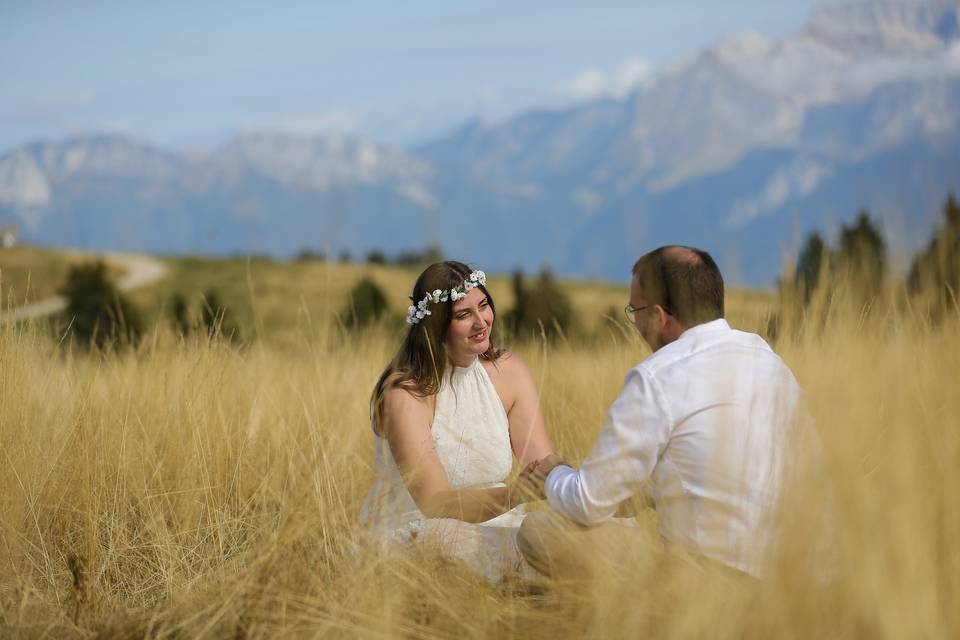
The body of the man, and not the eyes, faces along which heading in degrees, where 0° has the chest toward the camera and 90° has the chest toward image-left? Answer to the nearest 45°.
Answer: approximately 135°

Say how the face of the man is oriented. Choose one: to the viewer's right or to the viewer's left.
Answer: to the viewer's left

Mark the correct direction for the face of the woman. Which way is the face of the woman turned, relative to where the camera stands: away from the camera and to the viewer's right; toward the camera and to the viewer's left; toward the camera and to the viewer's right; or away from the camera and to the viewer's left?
toward the camera and to the viewer's right

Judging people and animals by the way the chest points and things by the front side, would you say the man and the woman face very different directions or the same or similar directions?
very different directions

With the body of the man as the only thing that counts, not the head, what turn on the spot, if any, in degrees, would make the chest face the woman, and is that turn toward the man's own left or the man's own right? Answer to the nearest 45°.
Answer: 0° — they already face them

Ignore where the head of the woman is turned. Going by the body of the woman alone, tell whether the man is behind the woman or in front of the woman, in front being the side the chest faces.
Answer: in front
